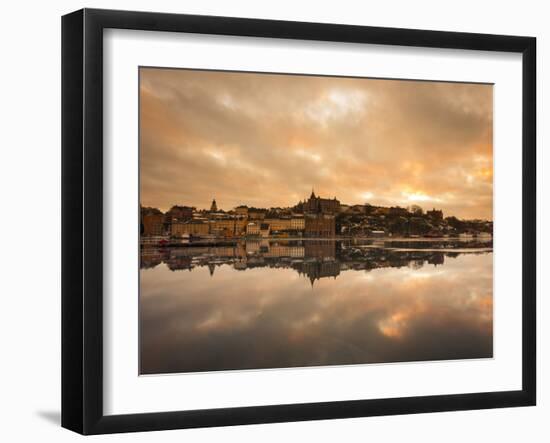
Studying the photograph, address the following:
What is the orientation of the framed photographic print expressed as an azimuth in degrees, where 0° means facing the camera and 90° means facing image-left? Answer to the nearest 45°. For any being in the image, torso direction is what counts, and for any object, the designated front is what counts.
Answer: approximately 315°
